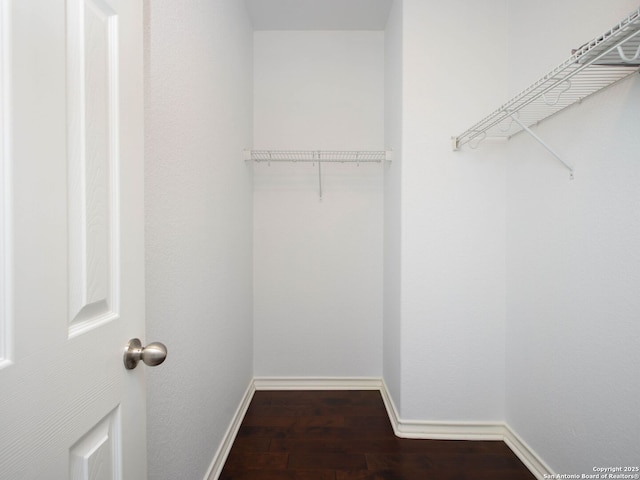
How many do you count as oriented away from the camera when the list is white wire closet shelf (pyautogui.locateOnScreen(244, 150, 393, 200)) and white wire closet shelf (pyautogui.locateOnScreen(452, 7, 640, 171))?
0

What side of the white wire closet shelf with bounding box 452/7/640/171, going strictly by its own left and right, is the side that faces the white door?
front

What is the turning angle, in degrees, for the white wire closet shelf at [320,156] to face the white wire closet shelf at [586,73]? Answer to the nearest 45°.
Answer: approximately 45° to its left

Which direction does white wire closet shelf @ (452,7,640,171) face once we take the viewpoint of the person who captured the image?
facing the viewer and to the left of the viewer

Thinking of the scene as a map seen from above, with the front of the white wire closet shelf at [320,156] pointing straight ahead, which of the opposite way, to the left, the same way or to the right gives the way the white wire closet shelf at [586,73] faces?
to the right

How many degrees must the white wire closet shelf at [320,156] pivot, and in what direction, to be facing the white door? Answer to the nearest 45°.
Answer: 0° — it already faces it

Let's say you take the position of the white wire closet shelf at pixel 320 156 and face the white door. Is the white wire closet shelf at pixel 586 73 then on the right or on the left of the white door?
left

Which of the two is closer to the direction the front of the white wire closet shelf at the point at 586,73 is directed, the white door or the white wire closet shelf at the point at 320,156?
the white door

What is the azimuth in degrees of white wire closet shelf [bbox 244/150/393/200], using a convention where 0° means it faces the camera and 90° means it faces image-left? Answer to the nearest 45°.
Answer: approximately 0°

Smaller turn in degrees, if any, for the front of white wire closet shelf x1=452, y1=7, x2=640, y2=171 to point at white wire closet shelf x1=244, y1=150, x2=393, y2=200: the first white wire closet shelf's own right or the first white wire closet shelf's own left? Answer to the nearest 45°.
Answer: approximately 45° to the first white wire closet shelf's own right
